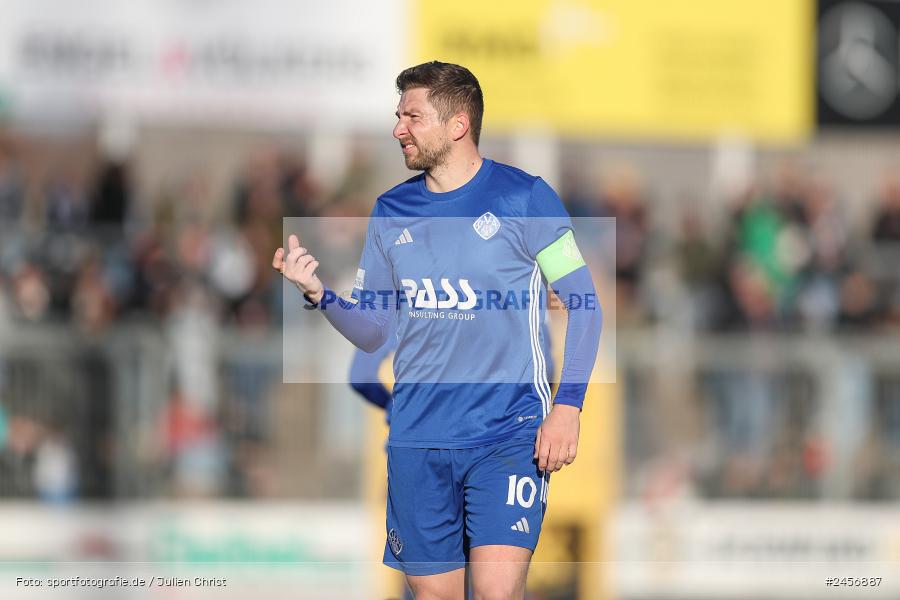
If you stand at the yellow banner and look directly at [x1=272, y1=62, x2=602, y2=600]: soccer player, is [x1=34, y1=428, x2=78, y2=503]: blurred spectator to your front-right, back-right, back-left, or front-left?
front-right

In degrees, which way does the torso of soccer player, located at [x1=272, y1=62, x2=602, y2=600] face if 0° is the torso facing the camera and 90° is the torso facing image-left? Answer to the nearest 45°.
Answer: approximately 45°

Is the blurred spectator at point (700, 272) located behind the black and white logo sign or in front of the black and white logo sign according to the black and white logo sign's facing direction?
in front

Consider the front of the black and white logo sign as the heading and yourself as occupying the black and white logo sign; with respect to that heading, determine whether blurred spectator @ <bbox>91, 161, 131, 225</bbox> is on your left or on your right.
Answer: on your right

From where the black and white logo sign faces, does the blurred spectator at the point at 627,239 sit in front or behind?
in front

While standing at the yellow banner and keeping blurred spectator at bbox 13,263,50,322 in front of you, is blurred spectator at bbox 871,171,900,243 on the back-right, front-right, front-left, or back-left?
back-left

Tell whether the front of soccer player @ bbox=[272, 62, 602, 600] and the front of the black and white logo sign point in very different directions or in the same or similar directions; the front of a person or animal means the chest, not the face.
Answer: same or similar directions

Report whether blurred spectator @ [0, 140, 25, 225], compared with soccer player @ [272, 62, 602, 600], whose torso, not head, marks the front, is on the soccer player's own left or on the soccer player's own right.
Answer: on the soccer player's own right

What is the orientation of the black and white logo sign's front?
toward the camera

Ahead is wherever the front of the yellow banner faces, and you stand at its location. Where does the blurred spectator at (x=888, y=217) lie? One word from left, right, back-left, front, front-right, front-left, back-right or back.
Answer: left

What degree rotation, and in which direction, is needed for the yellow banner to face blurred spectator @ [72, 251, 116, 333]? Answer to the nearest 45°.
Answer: approximately 45° to its right

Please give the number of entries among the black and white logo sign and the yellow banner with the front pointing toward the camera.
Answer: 2

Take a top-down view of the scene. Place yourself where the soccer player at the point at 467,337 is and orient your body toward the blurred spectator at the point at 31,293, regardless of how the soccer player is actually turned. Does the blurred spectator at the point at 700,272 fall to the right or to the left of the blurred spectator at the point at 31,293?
right

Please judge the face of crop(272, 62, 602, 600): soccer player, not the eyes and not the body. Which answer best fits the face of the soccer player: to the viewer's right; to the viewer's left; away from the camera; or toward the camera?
to the viewer's left

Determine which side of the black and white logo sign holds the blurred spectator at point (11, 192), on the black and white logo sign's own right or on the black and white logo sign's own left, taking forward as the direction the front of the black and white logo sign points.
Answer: on the black and white logo sign's own right
